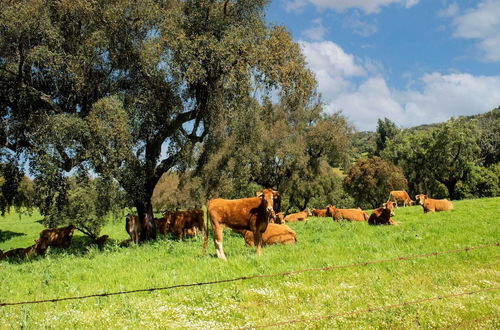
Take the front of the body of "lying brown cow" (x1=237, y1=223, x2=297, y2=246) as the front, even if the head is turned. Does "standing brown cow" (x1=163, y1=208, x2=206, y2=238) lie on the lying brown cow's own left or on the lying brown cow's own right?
on the lying brown cow's own right

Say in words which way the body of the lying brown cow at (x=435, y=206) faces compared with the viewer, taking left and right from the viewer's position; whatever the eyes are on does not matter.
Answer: facing to the left of the viewer

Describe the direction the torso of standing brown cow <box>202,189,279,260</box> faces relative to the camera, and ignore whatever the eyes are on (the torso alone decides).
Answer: to the viewer's right

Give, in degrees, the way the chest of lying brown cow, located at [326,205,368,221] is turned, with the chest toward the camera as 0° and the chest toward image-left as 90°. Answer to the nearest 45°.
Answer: approximately 90°

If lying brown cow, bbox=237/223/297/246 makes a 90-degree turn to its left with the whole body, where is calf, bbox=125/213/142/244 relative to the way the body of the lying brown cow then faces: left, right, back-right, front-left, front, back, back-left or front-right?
back-right

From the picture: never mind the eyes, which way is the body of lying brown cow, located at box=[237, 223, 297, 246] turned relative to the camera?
to the viewer's left

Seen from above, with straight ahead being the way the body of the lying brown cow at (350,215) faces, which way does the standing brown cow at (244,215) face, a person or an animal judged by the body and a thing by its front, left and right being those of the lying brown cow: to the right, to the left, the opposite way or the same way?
the opposite way
